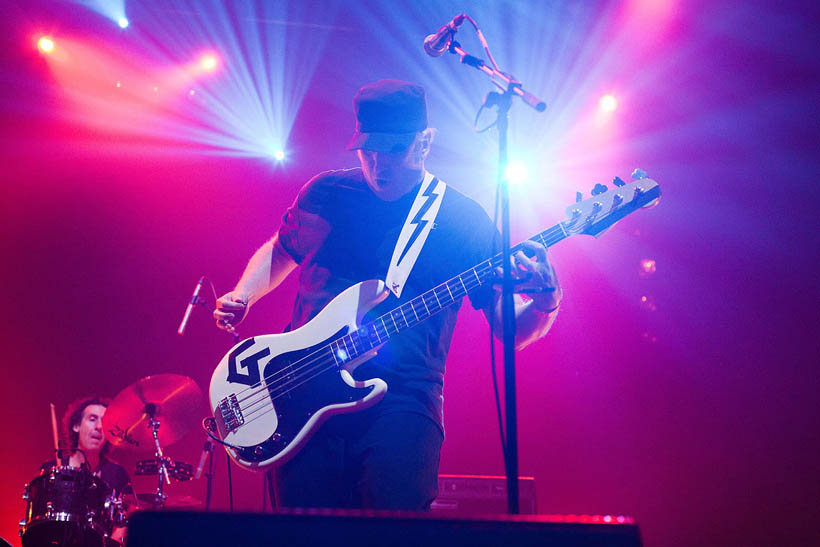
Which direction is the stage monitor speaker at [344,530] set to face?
away from the camera

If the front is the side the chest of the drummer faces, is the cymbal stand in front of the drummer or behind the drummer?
in front

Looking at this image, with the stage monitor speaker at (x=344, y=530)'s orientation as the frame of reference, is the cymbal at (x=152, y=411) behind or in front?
in front

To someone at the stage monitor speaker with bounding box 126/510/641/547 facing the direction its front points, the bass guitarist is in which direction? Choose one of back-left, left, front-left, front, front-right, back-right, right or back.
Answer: front

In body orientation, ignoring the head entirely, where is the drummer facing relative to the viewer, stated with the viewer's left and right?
facing the viewer and to the right of the viewer

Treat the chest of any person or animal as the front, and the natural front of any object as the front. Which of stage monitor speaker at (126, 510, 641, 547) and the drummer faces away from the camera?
the stage monitor speaker

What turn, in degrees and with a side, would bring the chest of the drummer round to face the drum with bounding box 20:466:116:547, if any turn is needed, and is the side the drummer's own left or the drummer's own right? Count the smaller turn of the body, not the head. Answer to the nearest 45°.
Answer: approximately 45° to the drummer's own right
